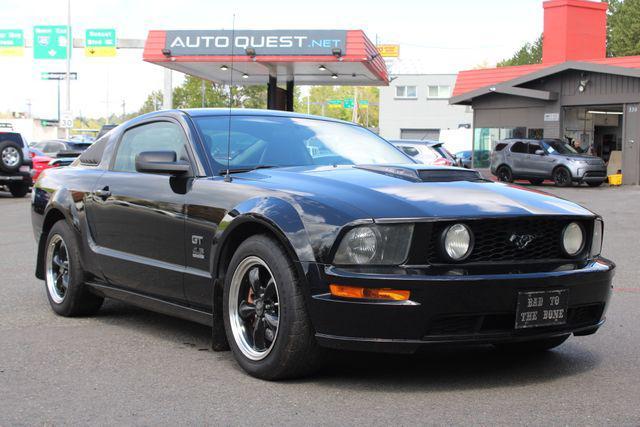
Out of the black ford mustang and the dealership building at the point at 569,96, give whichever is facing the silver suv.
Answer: the dealership building

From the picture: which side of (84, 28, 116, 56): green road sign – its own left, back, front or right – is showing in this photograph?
front

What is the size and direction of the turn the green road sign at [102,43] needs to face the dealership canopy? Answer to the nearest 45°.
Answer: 0° — it already faces it

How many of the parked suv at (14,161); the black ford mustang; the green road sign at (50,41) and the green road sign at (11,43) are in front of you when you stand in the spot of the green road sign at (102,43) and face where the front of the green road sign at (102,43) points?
2

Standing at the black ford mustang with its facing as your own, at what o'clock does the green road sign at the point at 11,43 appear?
The green road sign is roughly at 7 o'clock from the black ford mustang.

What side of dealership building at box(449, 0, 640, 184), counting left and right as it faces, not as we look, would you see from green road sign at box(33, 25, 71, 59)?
right

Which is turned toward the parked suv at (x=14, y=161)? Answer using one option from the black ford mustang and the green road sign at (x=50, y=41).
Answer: the green road sign

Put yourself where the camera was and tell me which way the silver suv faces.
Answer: facing the viewer and to the right of the viewer

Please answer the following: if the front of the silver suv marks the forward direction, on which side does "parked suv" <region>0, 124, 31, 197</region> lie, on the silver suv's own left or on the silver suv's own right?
on the silver suv's own right

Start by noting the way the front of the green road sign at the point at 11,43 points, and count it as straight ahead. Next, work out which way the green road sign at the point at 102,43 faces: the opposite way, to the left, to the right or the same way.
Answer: the same way

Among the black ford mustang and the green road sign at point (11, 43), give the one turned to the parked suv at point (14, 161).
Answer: the green road sign

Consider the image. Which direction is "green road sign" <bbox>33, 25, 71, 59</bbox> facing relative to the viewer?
toward the camera

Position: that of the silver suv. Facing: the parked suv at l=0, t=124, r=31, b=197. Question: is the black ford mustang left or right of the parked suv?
left

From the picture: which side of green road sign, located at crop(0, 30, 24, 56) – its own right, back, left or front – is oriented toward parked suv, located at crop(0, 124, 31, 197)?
front

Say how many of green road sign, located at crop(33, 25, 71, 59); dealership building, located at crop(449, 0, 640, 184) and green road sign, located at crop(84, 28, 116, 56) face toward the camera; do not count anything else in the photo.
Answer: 3

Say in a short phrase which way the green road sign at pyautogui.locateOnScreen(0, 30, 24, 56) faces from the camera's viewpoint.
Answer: facing the viewer

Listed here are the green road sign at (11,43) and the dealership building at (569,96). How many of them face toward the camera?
2

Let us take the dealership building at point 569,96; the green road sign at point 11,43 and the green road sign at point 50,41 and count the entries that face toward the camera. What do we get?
3

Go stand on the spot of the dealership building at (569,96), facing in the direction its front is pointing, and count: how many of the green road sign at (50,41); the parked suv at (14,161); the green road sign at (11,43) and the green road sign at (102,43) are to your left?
0
